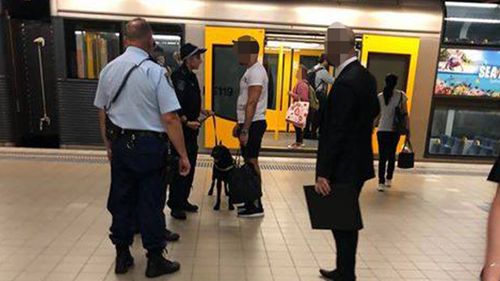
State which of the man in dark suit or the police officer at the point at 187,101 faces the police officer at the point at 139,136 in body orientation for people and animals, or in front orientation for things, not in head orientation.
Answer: the man in dark suit

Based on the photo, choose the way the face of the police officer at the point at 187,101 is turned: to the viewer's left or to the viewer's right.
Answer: to the viewer's right

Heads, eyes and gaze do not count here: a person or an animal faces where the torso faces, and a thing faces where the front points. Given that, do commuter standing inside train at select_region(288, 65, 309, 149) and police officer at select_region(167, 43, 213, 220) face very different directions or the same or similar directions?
very different directions

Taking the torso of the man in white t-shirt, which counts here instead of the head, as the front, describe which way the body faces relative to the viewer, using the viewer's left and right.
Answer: facing to the left of the viewer

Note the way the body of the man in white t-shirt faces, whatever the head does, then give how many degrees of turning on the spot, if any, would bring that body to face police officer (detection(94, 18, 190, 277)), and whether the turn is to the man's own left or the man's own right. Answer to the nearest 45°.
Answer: approximately 45° to the man's own left

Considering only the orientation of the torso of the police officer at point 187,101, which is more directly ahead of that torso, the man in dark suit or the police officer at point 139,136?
the man in dark suit

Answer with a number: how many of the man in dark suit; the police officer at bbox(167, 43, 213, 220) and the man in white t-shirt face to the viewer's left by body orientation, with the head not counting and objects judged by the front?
2

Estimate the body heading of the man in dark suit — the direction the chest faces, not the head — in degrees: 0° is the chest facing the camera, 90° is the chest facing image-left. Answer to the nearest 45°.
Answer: approximately 90°

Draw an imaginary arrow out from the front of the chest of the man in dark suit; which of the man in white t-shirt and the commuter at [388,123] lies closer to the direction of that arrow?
the man in white t-shirt

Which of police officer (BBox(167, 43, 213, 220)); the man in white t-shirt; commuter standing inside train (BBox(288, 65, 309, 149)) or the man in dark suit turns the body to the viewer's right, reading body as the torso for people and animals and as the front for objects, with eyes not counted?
the police officer

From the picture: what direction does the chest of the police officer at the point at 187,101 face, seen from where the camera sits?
to the viewer's right
